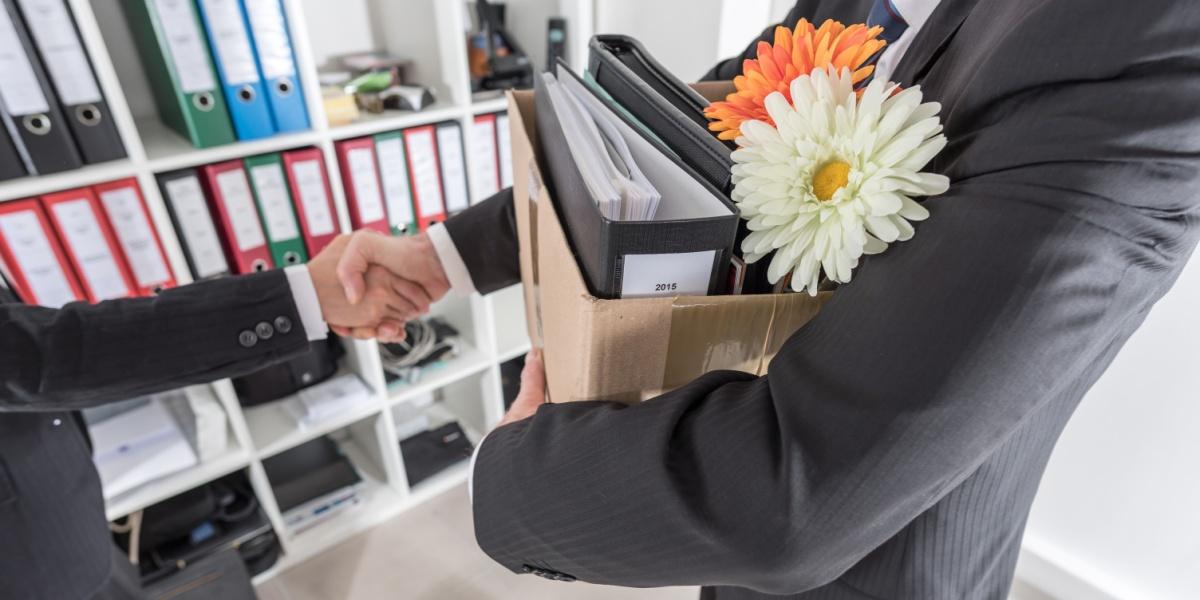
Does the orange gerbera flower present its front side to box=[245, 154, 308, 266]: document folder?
no

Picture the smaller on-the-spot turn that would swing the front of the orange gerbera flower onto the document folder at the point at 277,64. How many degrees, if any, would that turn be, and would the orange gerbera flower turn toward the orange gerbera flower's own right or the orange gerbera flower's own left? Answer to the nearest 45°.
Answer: approximately 135° to the orange gerbera flower's own right

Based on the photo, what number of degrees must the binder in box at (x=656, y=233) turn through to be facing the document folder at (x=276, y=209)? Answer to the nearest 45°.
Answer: approximately 135° to its right

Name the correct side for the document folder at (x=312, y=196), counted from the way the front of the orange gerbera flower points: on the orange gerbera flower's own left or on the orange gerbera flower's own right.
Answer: on the orange gerbera flower's own right

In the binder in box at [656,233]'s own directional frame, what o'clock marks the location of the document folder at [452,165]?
The document folder is roughly at 5 o'clock from the binder in box.

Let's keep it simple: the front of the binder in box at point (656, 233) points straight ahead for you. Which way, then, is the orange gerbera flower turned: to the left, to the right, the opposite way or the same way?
the same way

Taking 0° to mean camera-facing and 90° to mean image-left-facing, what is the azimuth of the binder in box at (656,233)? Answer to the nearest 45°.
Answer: approximately 0°

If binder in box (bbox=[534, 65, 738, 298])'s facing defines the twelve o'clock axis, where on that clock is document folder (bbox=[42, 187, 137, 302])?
The document folder is roughly at 4 o'clock from the binder in box.

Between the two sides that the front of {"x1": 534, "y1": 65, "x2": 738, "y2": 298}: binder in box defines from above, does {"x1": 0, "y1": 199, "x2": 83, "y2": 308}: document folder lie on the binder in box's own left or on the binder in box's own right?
on the binder in box's own right

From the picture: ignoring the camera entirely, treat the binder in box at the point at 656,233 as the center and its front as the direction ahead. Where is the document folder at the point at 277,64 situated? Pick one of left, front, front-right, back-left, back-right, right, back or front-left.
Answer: back-right

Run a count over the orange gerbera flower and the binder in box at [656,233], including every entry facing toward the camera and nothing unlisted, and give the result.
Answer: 2

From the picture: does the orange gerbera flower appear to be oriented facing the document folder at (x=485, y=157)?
no

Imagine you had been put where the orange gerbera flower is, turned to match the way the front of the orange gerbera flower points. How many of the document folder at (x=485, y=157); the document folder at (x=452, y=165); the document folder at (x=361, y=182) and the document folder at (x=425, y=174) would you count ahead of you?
0

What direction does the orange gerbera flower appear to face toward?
toward the camera

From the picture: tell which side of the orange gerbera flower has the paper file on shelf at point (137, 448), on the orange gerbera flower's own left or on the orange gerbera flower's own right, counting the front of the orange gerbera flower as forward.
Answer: on the orange gerbera flower's own right

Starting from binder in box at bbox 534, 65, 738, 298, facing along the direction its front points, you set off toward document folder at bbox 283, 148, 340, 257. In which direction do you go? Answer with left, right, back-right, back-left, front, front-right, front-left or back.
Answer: back-right

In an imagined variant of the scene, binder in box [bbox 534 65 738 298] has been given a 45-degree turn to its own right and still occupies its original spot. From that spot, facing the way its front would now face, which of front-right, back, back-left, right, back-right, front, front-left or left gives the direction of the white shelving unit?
right
